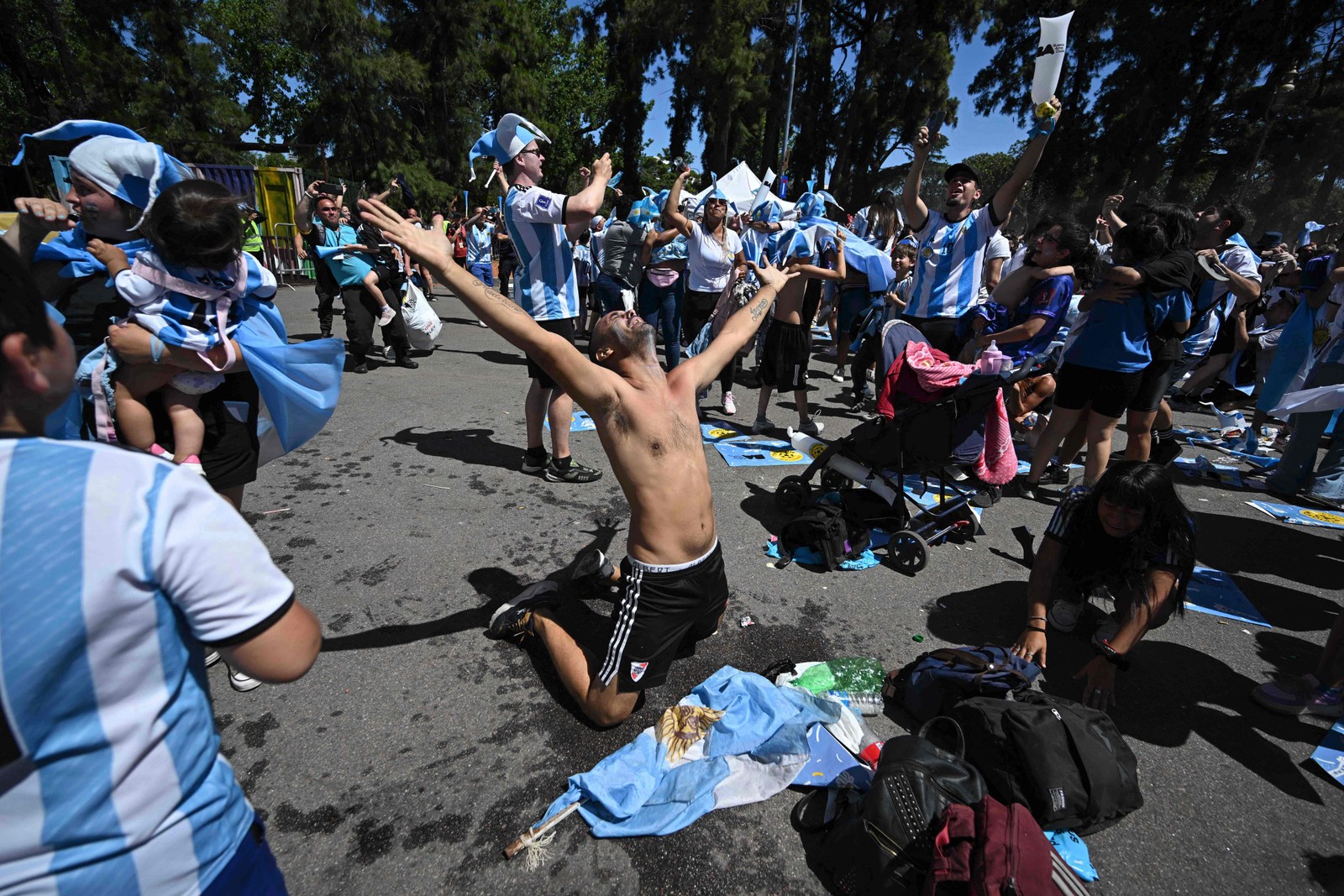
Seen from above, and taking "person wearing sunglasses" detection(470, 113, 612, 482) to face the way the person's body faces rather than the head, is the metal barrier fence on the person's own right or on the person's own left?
on the person's own left

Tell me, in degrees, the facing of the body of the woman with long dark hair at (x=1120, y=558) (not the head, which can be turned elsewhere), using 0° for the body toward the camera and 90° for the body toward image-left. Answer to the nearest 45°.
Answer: approximately 45°

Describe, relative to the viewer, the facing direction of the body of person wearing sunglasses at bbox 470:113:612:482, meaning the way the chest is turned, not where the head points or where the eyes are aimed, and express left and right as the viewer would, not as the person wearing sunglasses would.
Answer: facing to the right of the viewer

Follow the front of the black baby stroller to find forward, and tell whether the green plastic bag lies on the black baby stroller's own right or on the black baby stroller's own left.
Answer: on the black baby stroller's own left

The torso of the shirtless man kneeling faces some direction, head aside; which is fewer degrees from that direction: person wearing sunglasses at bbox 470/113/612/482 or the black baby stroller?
the black baby stroller
